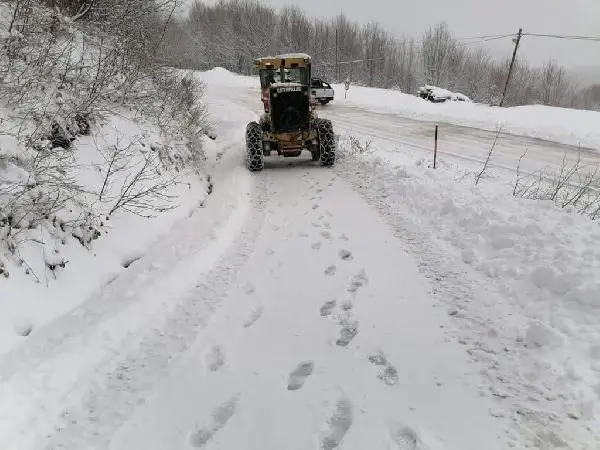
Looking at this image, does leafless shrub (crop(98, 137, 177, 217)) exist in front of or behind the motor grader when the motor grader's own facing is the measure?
behind

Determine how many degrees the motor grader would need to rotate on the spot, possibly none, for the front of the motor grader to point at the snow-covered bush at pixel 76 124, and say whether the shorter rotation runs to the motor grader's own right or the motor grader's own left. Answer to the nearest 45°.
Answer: approximately 135° to the motor grader's own left

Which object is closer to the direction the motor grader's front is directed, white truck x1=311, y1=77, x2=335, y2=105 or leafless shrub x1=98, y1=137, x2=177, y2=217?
the white truck

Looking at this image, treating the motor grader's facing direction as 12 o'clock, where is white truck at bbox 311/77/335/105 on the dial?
The white truck is roughly at 12 o'clock from the motor grader.

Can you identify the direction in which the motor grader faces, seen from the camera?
facing away from the viewer

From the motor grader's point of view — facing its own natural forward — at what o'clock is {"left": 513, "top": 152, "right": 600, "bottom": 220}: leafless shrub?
The leafless shrub is roughly at 4 o'clock from the motor grader.

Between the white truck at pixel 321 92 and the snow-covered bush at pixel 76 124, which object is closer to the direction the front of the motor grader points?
the white truck
